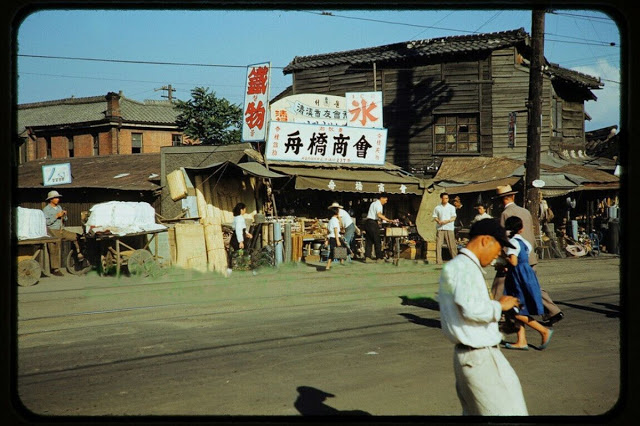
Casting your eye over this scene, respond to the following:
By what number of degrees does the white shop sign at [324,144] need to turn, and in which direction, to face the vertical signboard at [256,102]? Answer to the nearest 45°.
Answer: approximately 45° to its right

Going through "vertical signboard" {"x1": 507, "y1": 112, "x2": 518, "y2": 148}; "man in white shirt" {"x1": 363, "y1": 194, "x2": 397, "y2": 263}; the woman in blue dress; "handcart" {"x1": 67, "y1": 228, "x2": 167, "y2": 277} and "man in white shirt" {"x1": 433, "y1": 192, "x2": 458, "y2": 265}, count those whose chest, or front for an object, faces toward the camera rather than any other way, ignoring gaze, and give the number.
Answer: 2

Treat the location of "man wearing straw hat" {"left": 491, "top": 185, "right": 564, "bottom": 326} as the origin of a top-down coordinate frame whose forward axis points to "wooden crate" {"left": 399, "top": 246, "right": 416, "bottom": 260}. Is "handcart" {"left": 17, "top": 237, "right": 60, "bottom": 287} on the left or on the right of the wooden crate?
left

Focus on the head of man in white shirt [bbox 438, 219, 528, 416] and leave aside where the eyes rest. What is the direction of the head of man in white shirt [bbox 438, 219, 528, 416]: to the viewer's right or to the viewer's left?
to the viewer's right

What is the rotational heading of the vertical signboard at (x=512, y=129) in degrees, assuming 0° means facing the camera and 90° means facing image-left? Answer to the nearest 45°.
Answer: approximately 0°

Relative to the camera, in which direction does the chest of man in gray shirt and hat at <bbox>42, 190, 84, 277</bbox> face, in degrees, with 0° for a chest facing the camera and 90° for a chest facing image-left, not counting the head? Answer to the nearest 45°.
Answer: approximately 315°
